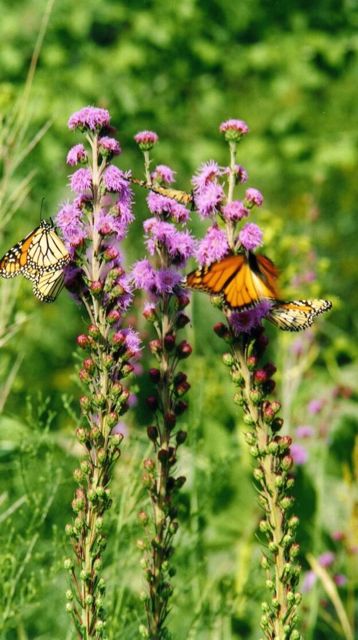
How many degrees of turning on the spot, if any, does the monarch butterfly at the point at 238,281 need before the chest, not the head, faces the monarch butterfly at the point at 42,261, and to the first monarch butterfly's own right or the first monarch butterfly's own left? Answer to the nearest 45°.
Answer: approximately 45° to the first monarch butterfly's own left

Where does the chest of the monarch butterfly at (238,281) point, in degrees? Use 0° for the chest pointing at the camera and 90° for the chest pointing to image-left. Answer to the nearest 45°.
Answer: approximately 180°
